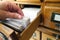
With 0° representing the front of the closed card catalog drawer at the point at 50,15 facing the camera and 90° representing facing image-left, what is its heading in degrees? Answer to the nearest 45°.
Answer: approximately 45°
